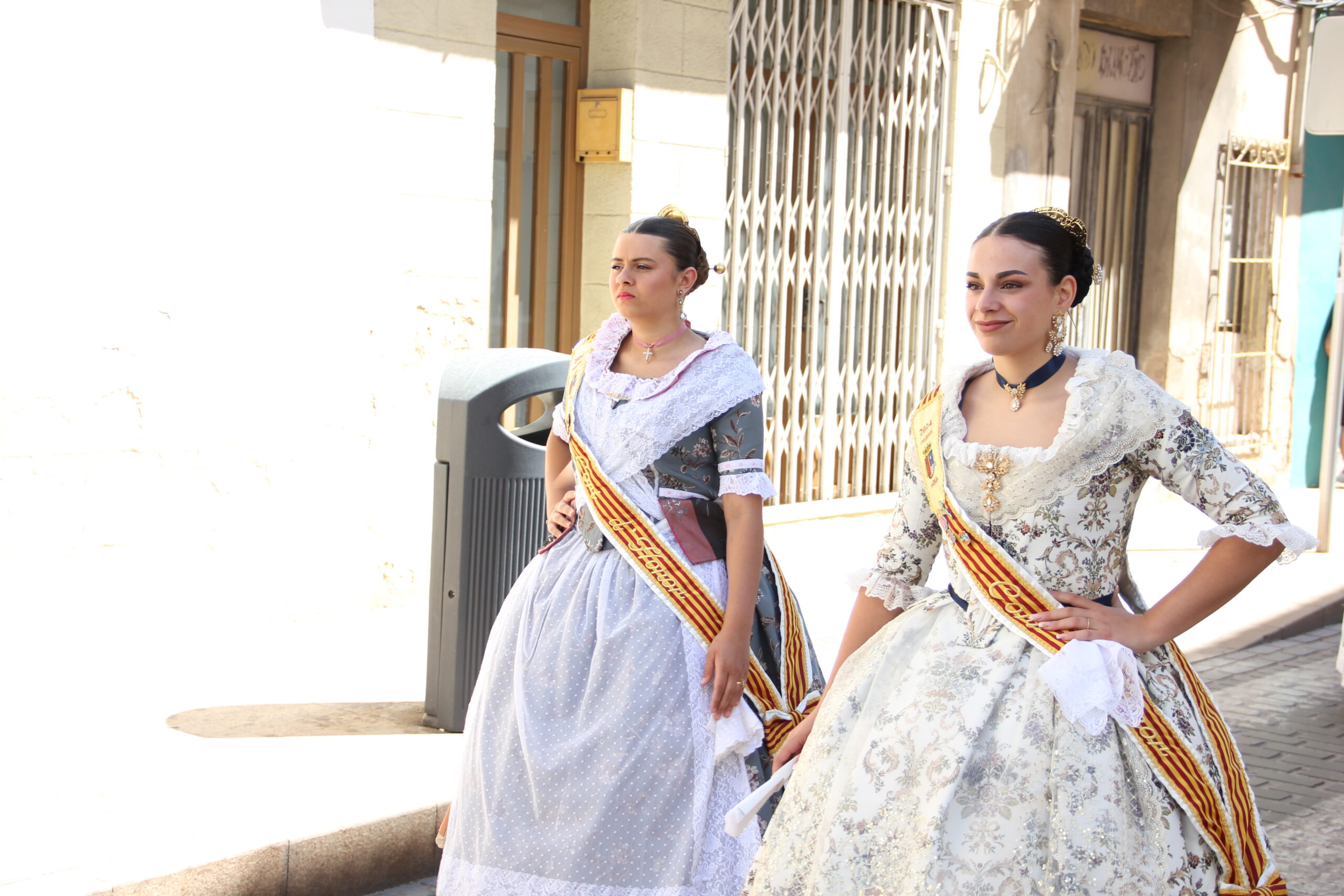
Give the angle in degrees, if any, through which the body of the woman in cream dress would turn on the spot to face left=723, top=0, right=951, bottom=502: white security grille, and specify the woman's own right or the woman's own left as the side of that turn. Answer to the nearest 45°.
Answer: approximately 135° to the woman's own right

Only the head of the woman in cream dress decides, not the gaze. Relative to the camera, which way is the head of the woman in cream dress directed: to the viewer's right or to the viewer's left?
to the viewer's left

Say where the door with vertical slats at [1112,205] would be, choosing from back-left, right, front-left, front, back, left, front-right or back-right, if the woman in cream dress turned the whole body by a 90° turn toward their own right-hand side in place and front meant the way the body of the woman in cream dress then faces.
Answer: front-right

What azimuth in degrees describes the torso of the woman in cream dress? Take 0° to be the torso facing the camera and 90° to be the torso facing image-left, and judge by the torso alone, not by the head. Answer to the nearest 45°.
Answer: approximately 45°

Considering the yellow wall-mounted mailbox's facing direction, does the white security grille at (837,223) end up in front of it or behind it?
behind

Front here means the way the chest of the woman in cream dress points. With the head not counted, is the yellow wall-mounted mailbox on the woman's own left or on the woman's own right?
on the woman's own right

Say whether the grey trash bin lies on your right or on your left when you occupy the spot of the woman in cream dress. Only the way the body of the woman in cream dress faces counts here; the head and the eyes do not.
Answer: on your right
